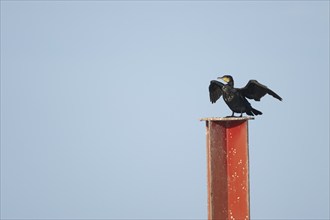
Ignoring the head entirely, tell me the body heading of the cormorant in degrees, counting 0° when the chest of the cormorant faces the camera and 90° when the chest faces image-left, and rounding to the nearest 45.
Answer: approximately 45°
